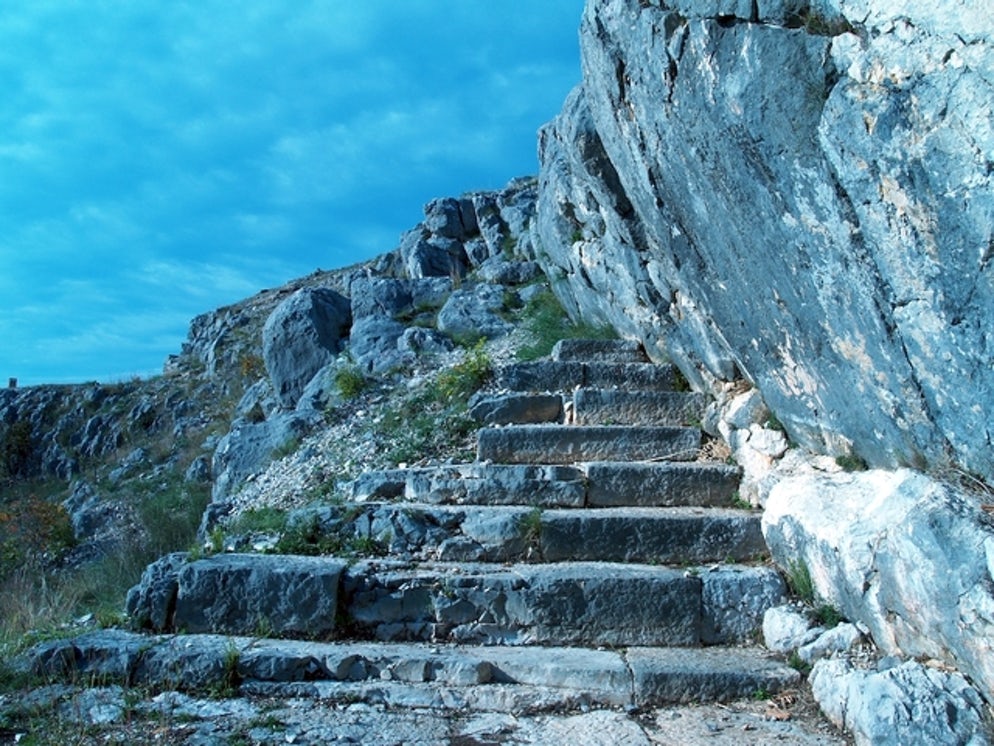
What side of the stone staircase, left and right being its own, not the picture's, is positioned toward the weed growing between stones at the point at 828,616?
left

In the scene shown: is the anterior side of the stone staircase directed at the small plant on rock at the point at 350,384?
no

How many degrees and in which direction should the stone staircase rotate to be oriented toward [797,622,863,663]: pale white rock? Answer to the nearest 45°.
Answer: approximately 45° to its left

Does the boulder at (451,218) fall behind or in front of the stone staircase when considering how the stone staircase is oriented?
behind

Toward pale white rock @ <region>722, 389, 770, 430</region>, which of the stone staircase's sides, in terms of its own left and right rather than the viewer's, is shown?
left

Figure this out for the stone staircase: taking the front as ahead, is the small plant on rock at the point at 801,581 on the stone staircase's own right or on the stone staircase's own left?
on the stone staircase's own left

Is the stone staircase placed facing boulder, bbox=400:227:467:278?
no

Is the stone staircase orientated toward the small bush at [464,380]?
no

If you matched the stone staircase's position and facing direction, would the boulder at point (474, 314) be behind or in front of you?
behind

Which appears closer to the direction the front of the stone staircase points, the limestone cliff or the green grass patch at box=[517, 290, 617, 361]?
the limestone cliff

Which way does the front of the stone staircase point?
toward the camera

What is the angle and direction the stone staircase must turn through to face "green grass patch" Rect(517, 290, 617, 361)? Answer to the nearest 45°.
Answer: approximately 180°

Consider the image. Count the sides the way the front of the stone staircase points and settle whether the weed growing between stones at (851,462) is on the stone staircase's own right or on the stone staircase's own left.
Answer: on the stone staircase's own left

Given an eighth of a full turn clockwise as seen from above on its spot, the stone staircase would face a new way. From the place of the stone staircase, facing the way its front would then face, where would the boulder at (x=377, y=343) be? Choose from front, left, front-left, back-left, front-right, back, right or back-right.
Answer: back-right
